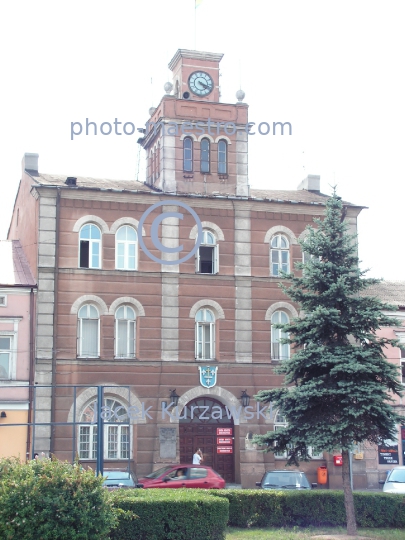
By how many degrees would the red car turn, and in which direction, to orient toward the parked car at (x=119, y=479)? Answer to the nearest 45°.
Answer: approximately 45° to its left

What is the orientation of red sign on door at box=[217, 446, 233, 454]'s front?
toward the camera

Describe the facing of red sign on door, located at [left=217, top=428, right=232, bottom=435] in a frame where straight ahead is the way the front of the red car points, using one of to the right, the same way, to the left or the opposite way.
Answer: to the left

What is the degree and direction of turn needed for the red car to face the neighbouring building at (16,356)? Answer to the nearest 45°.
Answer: approximately 45° to its right

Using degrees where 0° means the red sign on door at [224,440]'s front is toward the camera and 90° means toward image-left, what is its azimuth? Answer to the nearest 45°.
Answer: approximately 0°

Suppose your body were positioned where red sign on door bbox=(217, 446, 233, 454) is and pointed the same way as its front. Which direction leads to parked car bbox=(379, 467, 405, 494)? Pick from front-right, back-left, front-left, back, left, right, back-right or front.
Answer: front-left

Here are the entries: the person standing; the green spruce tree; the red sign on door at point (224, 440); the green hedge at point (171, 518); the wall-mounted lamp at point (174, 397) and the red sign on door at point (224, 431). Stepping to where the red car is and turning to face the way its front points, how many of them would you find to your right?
4

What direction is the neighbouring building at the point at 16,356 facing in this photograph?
toward the camera

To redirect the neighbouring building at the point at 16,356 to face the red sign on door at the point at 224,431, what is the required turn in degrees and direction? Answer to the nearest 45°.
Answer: approximately 90° to its left

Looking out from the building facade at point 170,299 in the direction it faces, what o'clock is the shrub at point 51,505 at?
The shrub is roughly at 12 o'clock from the building facade.

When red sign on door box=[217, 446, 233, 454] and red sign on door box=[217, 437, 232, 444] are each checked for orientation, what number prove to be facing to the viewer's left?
0

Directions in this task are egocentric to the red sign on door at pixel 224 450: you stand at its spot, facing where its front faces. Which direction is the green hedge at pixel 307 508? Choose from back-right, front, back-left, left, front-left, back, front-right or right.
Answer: front

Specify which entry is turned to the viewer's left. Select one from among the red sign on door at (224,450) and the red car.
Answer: the red car

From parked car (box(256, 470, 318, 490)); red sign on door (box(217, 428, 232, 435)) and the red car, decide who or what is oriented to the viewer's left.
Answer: the red car

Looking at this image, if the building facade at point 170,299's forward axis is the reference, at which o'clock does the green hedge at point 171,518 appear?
The green hedge is roughly at 12 o'clock from the building facade.
